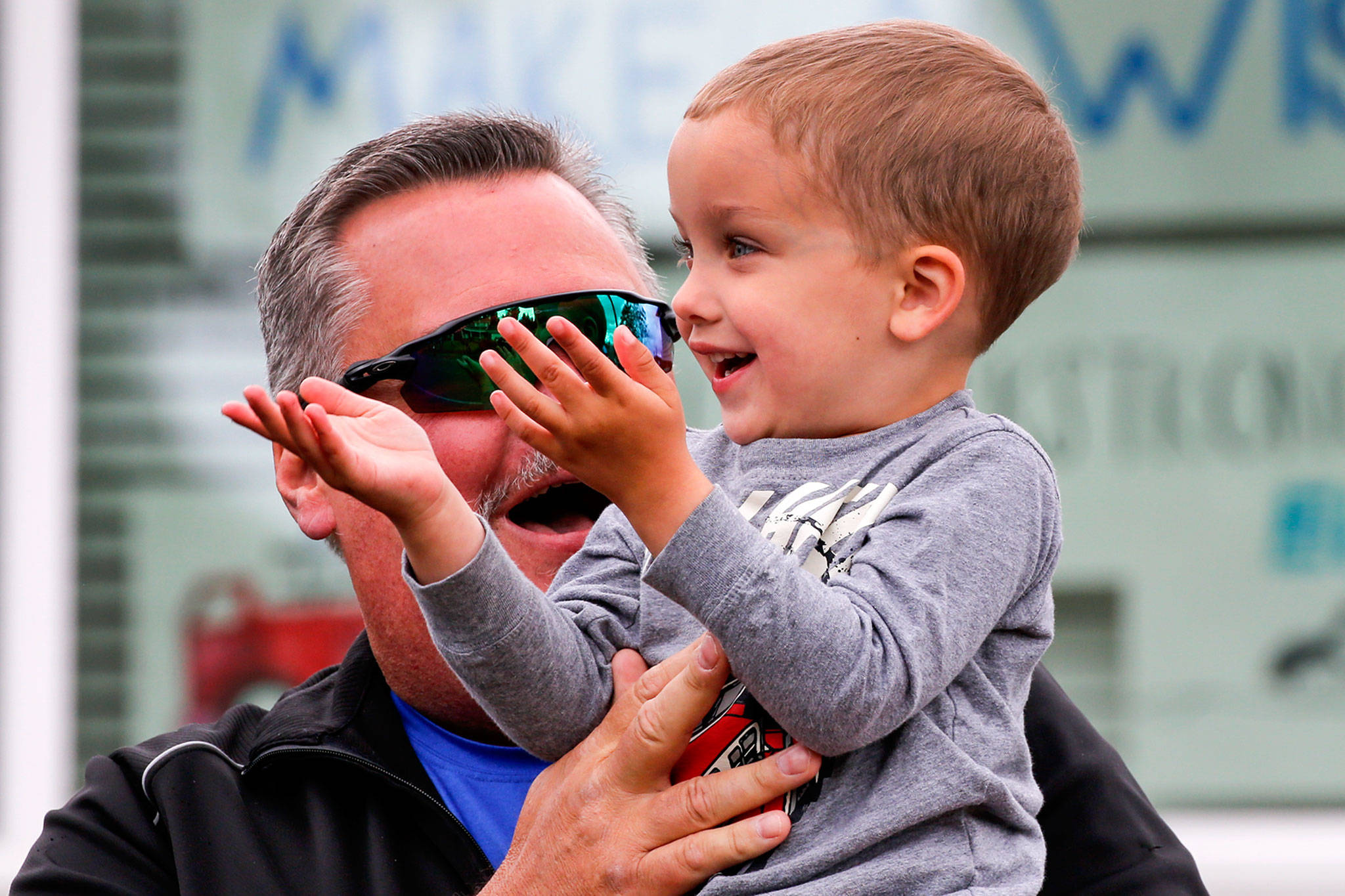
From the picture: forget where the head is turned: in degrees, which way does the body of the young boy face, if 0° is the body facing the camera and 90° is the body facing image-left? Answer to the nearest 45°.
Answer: approximately 45°

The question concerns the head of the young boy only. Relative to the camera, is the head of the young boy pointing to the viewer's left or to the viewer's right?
to the viewer's left

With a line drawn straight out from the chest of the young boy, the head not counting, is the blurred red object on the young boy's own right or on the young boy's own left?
on the young boy's own right
